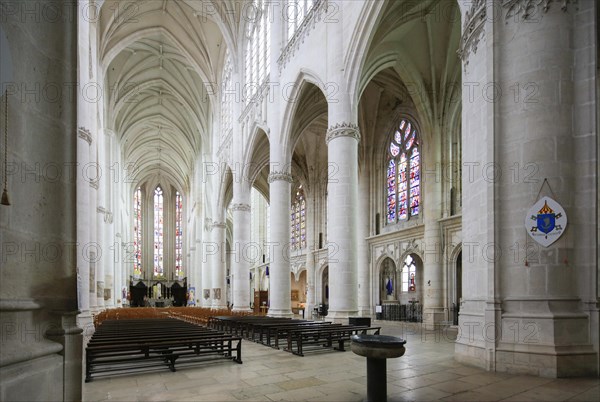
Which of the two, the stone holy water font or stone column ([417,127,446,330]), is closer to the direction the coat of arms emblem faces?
the stone holy water font

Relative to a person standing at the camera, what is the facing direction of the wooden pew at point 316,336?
facing away from the viewer and to the left of the viewer

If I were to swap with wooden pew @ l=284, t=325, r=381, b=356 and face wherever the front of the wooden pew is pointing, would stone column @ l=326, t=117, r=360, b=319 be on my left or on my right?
on my right

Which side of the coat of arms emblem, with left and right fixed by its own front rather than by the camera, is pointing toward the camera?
front

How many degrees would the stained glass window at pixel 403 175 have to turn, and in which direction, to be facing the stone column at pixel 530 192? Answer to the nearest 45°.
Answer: approximately 45° to its left

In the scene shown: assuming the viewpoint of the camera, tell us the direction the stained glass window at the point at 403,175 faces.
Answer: facing the viewer and to the left of the viewer

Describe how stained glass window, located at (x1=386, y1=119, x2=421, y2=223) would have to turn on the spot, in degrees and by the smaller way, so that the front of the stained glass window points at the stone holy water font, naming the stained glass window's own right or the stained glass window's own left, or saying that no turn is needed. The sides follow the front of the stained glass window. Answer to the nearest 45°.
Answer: approximately 45° to the stained glass window's own left

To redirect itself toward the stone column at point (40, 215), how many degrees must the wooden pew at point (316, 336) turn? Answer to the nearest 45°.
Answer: approximately 135° to its left

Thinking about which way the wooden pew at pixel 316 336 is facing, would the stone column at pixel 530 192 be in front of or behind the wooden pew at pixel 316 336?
behind

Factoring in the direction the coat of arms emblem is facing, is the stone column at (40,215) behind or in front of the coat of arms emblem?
in front
